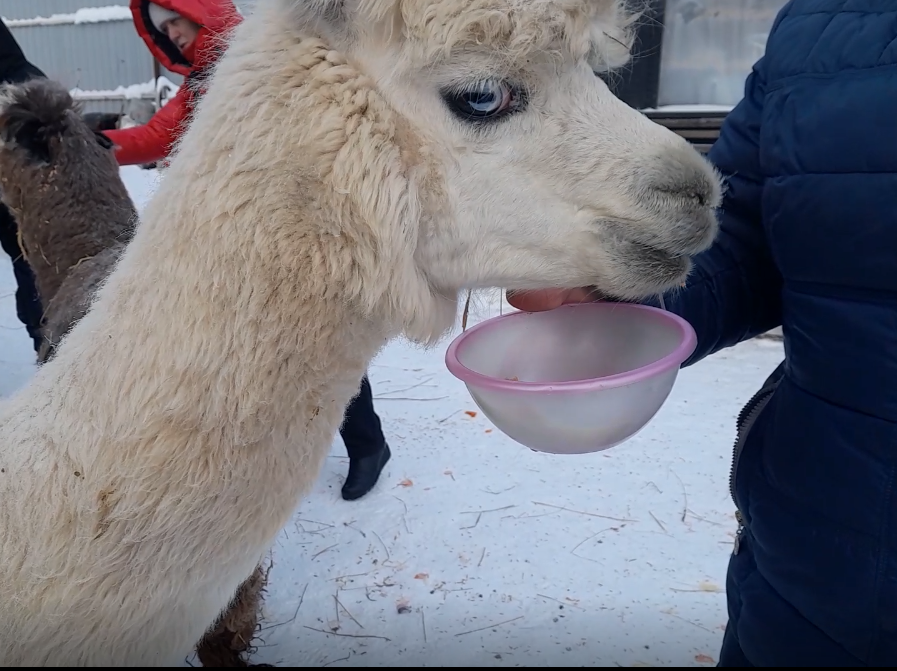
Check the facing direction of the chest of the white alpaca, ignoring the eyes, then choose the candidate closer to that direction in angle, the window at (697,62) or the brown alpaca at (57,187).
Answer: the window

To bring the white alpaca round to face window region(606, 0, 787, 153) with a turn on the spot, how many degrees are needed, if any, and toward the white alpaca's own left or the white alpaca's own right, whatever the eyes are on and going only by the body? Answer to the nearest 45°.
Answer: approximately 45° to the white alpaca's own left

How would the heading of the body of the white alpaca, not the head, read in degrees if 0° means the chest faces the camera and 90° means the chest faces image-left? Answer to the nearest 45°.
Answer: approximately 270°

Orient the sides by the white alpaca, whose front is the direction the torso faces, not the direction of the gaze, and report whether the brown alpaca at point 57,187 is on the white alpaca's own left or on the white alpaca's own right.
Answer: on the white alpaca's own left
